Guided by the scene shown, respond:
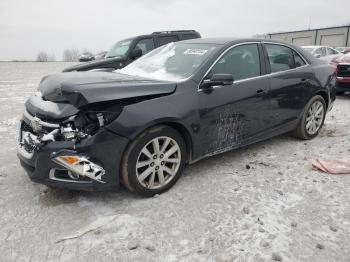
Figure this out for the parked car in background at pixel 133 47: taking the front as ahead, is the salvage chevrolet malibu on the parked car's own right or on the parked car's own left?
on the parked car's own left

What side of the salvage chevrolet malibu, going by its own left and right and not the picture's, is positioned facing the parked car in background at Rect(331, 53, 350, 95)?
back

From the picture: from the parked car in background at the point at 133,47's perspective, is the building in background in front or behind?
behind

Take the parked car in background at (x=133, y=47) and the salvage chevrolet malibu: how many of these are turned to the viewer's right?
0

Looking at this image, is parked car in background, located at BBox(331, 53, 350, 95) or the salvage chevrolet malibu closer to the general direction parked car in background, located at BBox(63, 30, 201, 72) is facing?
the salvage chevrolet malibu

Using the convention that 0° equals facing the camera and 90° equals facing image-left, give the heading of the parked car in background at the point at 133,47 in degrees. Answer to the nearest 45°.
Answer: approximately 45°

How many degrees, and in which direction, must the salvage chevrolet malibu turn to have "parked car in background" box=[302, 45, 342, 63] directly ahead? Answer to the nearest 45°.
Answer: approximately 180°
